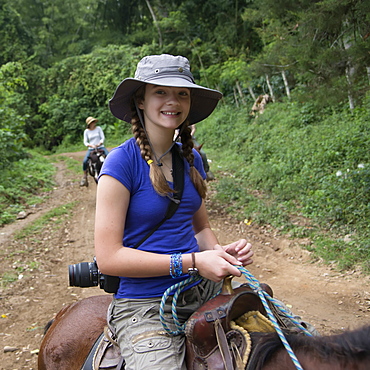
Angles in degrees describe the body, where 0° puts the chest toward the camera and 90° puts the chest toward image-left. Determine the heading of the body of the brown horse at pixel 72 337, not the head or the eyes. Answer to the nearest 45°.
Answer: approximately 270°

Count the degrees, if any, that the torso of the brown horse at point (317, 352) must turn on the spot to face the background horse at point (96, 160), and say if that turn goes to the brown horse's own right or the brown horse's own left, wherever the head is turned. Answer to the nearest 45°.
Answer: approximately 135° to the brown horse's own left

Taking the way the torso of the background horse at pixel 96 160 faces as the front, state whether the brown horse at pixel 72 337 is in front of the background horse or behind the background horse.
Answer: in front

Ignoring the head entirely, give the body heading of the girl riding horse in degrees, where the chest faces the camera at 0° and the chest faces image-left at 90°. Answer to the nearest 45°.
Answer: approximately 315°

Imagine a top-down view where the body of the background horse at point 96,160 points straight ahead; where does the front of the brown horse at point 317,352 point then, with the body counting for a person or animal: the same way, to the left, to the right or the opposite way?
to the left

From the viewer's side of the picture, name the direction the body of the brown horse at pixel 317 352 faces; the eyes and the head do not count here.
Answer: to the viewer's right
